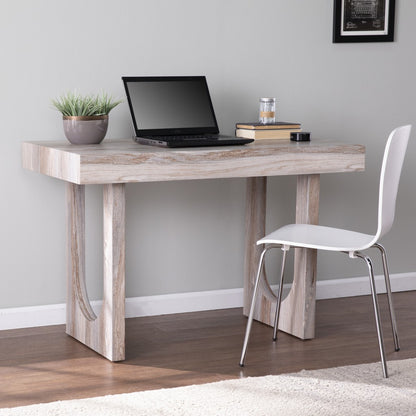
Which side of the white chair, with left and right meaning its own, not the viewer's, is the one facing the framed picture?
right

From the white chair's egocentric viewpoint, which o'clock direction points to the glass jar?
The glass jar is roughly at 2 o'clock from the white chair.

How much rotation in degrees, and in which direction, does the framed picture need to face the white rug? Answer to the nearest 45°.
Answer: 0° — it already faces it

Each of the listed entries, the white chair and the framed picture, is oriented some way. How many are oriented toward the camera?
1

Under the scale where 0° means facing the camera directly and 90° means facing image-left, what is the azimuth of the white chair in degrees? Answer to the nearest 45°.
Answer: approximately 90°

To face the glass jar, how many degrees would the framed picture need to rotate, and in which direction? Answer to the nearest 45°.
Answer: approximately 45° to its right

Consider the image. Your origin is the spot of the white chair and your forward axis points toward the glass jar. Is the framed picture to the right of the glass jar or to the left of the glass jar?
right

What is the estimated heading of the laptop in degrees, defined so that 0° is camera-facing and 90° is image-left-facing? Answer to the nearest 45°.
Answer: approximately 315°

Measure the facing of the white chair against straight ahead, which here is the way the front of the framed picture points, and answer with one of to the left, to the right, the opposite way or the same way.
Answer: to the right

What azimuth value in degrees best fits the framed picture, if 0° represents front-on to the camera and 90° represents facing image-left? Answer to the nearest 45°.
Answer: approximately 0°

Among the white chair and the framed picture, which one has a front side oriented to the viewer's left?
the white chair

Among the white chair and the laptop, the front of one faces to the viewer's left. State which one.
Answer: the white chair
